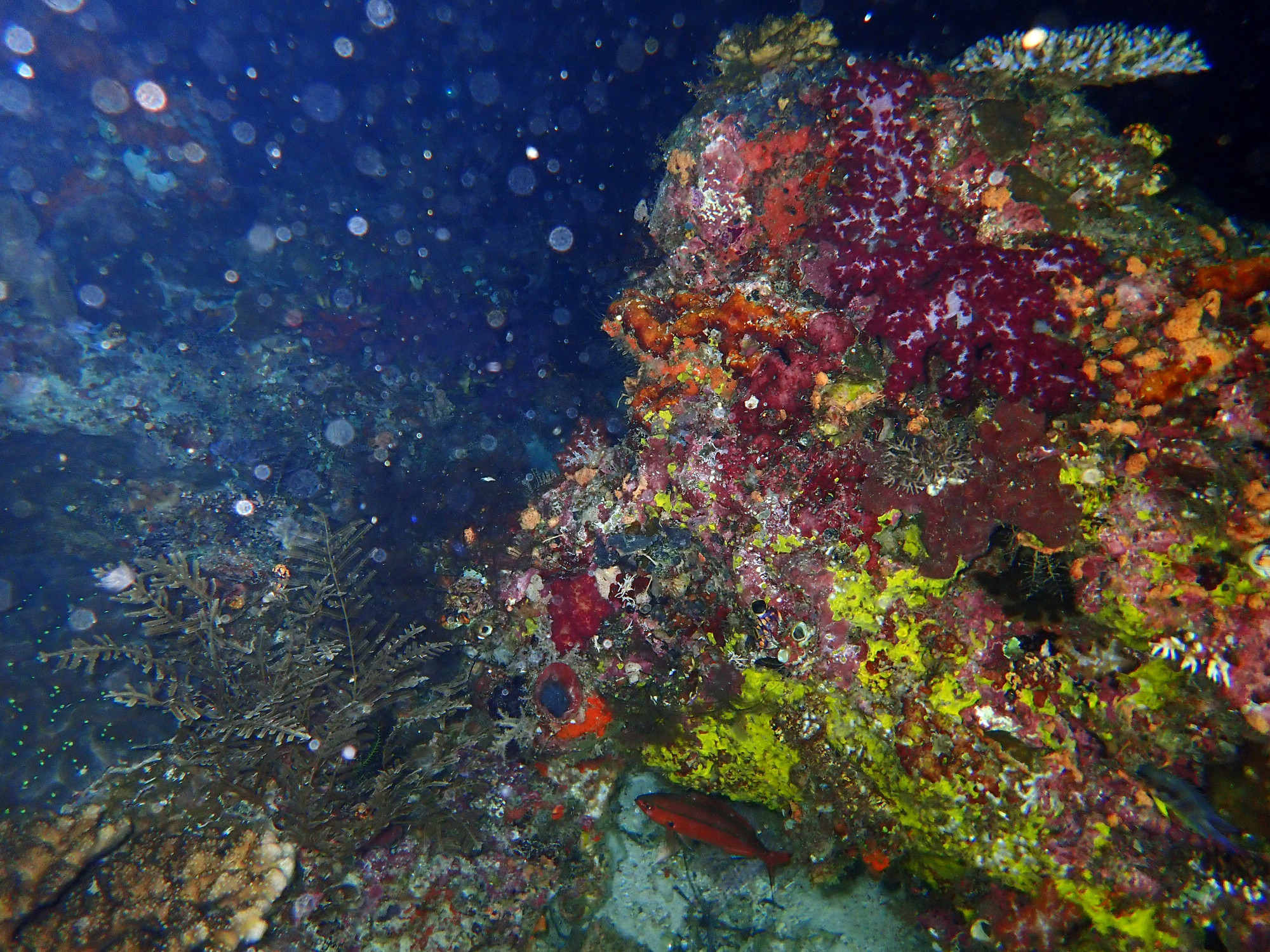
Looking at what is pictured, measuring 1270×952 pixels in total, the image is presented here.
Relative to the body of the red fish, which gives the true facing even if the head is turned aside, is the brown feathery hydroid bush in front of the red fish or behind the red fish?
in front

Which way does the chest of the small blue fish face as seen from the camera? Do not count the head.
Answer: to the viewer's left

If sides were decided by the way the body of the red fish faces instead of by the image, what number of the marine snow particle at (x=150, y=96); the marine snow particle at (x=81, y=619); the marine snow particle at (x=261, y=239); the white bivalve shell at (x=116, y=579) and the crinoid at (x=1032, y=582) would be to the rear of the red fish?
1

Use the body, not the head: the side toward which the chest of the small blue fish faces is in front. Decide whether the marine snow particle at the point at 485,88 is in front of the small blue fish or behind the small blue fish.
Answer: in front

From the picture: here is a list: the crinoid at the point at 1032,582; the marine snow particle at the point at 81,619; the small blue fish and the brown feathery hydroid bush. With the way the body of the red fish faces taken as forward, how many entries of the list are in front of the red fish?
2

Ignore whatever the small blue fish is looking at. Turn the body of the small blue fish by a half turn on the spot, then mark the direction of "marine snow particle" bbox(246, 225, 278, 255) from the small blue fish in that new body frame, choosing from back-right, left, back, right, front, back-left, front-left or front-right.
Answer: back

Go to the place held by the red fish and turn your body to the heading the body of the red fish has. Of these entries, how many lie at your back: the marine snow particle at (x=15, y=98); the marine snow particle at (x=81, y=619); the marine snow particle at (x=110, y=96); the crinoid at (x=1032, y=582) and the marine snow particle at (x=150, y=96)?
1

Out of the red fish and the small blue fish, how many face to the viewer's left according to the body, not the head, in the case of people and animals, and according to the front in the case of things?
2

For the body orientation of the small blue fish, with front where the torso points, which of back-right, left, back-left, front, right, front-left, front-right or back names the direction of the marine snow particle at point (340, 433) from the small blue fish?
front

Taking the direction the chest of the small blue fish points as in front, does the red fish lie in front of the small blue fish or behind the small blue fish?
in front

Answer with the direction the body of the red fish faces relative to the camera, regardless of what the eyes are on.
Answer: to the viewer's left

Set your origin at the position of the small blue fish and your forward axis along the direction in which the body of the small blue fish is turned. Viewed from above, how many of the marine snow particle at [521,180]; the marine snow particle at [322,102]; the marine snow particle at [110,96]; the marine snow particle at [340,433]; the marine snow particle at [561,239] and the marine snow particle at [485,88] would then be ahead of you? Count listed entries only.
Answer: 6
